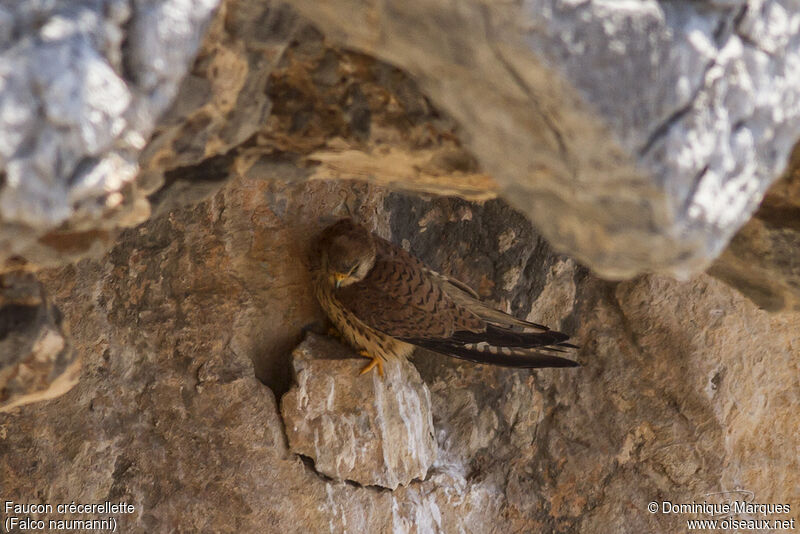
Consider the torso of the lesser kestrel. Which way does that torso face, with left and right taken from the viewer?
facing to the left of the viewer
